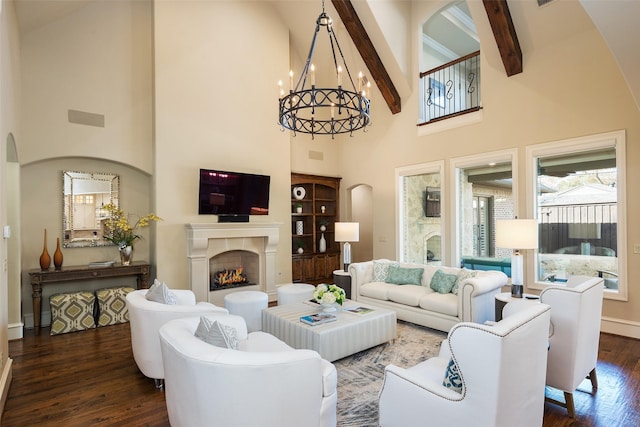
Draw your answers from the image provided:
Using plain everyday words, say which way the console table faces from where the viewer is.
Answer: facing the viewer

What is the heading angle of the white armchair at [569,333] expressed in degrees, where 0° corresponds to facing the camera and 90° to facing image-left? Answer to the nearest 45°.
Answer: approximately 135°

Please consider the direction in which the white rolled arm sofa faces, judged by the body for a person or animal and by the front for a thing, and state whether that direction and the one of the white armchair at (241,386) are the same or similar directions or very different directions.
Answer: very different directions

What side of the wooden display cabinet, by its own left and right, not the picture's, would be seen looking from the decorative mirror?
right

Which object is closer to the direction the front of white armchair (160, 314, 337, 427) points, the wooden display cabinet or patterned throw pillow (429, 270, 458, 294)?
the patterned throw pillow

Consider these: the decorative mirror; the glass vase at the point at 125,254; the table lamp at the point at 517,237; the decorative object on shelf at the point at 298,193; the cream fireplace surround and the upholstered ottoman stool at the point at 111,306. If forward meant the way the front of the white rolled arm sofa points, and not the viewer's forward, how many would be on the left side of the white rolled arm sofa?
1

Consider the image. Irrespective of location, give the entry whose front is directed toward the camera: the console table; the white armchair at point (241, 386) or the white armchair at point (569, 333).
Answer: the console table

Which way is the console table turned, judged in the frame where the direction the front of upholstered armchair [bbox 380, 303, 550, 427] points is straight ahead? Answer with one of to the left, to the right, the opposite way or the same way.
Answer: the opposite way

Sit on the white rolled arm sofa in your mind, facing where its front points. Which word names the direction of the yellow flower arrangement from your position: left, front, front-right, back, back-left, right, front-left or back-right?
front-right

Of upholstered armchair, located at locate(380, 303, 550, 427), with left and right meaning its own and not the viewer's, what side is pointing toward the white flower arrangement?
front

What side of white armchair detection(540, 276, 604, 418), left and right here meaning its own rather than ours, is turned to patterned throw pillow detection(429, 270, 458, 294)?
front

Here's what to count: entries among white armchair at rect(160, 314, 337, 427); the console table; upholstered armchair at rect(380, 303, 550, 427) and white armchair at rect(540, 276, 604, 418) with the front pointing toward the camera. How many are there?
1

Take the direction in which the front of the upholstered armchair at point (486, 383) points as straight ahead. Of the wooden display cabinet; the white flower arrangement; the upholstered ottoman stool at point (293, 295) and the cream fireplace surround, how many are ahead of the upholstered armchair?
4

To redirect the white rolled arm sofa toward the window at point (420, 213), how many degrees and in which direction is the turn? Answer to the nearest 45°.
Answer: approximately 135° to its right

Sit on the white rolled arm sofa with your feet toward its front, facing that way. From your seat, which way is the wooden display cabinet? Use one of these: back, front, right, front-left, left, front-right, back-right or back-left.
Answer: right

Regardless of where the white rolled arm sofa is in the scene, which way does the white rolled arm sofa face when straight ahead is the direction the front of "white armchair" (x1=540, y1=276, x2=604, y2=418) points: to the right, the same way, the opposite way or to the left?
to the left

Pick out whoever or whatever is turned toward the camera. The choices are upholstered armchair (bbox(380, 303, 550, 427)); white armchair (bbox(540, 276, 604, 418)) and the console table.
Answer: the console table

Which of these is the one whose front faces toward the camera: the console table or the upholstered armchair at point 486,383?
the console table

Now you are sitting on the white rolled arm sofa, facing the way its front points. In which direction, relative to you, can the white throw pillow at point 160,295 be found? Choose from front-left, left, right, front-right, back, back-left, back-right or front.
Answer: front

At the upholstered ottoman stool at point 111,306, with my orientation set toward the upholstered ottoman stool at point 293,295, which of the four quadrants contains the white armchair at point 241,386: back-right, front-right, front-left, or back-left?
front-right
